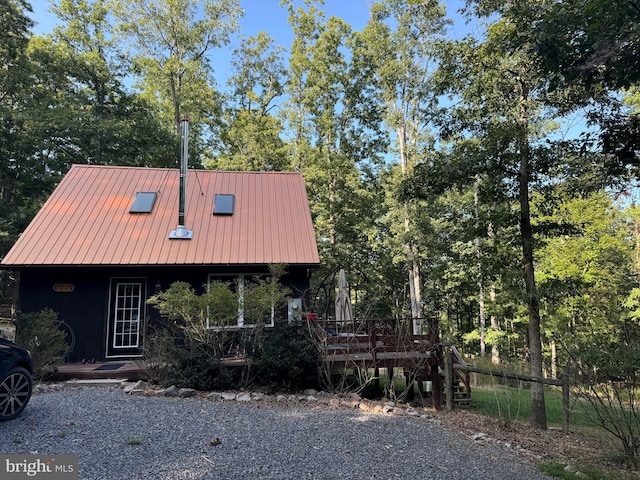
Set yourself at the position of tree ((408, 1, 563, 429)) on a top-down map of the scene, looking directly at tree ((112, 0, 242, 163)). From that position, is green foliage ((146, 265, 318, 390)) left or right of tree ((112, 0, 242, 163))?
left

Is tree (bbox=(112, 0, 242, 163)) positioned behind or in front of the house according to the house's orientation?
behind

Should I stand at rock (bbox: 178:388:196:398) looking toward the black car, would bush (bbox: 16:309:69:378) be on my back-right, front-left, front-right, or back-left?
front-right

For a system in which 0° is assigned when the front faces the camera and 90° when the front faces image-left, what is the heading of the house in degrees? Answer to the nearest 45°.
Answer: approximately 0°

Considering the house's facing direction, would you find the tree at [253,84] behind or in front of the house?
behind

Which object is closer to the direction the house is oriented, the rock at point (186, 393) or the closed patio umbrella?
the rock

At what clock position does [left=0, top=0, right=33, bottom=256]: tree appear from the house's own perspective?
The tree is roughly at 5 o'clock from the house.

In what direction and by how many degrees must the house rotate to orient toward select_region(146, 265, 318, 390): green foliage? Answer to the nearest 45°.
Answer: approximately 45° to its left

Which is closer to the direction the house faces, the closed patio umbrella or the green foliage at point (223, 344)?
the green foliage

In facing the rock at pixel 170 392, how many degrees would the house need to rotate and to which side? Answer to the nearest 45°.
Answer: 0° — it already faces it

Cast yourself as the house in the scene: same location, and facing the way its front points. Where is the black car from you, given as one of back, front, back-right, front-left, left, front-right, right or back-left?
front

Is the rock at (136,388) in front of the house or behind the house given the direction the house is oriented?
in front

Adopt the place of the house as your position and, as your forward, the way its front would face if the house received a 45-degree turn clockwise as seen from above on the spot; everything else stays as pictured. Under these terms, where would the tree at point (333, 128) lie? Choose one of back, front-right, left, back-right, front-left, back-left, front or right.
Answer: back

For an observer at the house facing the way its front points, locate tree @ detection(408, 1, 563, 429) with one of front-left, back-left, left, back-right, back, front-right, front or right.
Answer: front-left

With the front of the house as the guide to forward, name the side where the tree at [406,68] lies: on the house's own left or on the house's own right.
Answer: on the house's own left
